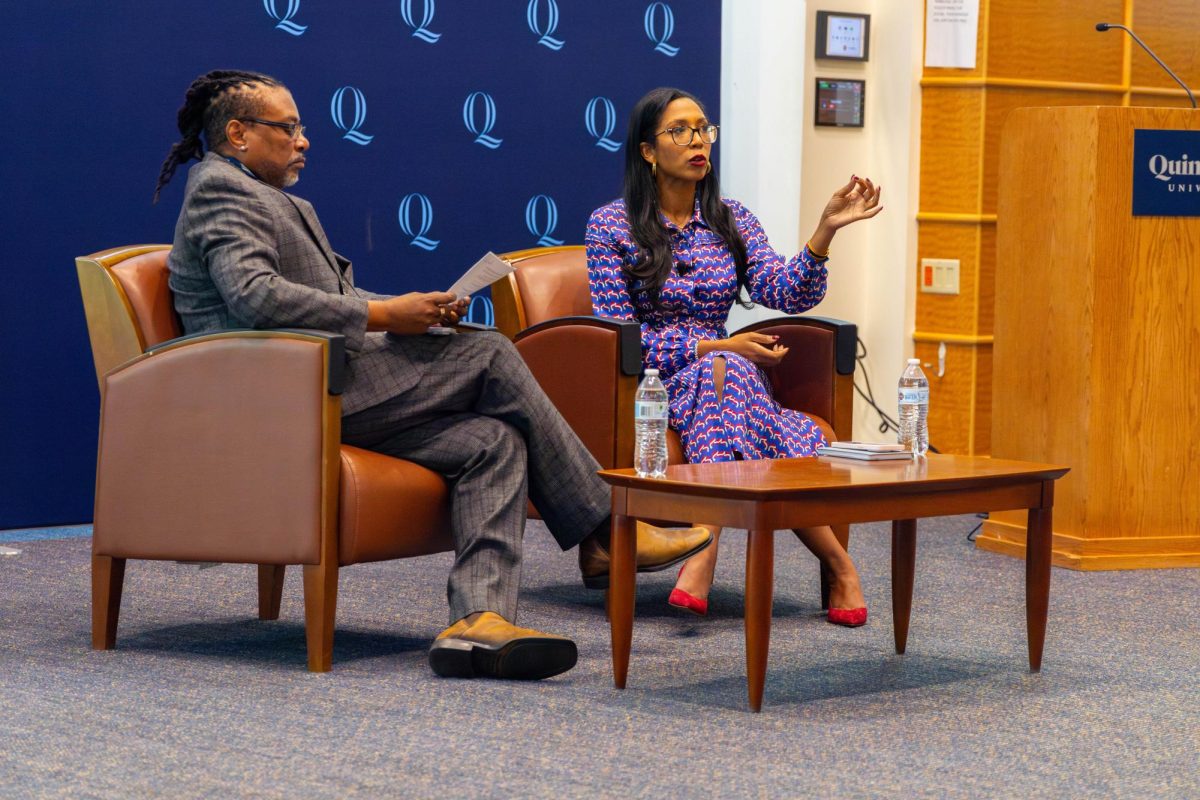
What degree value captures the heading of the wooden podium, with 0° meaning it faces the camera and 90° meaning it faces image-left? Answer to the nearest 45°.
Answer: approximately 0°

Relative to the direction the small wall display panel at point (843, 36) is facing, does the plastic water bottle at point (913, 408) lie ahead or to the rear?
ahead

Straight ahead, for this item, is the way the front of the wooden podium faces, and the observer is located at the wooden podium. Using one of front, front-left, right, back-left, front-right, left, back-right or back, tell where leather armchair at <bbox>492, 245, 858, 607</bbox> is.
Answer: front-right

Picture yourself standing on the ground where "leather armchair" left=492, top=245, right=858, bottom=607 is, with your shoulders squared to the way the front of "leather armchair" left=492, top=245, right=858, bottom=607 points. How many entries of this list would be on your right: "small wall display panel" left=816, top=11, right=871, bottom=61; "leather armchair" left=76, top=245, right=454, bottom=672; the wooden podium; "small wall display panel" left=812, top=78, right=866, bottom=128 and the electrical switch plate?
1

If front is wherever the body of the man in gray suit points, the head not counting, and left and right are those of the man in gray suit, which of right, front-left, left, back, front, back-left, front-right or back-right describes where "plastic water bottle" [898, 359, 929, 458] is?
front

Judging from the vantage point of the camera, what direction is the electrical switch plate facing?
facing the viewer

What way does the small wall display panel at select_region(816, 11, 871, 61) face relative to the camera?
toward the camera

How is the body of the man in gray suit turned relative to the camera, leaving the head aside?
to the viewer's right
